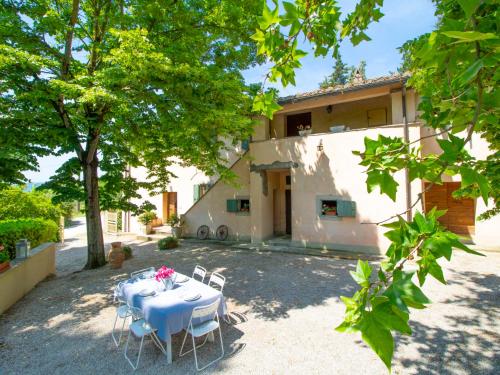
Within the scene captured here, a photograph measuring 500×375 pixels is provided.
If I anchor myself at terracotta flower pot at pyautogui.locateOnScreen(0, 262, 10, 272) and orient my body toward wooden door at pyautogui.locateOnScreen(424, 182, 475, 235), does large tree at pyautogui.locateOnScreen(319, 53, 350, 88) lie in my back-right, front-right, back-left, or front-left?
front-left

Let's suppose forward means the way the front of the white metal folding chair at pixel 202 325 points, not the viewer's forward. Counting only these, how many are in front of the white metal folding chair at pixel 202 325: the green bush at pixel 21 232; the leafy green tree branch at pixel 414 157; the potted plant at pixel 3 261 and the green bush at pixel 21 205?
3

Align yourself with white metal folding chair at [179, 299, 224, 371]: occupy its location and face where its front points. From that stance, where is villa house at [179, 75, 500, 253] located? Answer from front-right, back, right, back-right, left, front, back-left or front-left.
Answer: right

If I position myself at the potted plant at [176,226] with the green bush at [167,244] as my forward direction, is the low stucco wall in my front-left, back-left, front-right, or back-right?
front-right

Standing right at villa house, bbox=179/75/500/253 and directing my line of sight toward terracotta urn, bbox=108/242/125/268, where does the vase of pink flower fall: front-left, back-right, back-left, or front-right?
front-left

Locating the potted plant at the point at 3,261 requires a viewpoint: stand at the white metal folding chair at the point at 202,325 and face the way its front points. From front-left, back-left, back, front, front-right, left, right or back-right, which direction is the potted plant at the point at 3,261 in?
front

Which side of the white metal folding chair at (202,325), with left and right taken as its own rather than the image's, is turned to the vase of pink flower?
front

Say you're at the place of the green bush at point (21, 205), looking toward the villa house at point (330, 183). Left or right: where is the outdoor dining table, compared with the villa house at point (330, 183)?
right

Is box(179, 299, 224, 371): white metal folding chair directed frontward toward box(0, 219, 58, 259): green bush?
yes

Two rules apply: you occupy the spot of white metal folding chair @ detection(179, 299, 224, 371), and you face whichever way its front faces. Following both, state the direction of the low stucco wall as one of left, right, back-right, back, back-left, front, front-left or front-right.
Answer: front

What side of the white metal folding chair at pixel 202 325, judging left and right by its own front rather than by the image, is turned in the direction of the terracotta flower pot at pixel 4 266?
front

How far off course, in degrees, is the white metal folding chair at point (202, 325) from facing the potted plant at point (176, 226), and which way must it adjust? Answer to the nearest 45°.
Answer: approximately 45° to its right

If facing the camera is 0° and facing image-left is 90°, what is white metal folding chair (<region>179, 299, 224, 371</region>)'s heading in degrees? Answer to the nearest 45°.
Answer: approximately 135°
